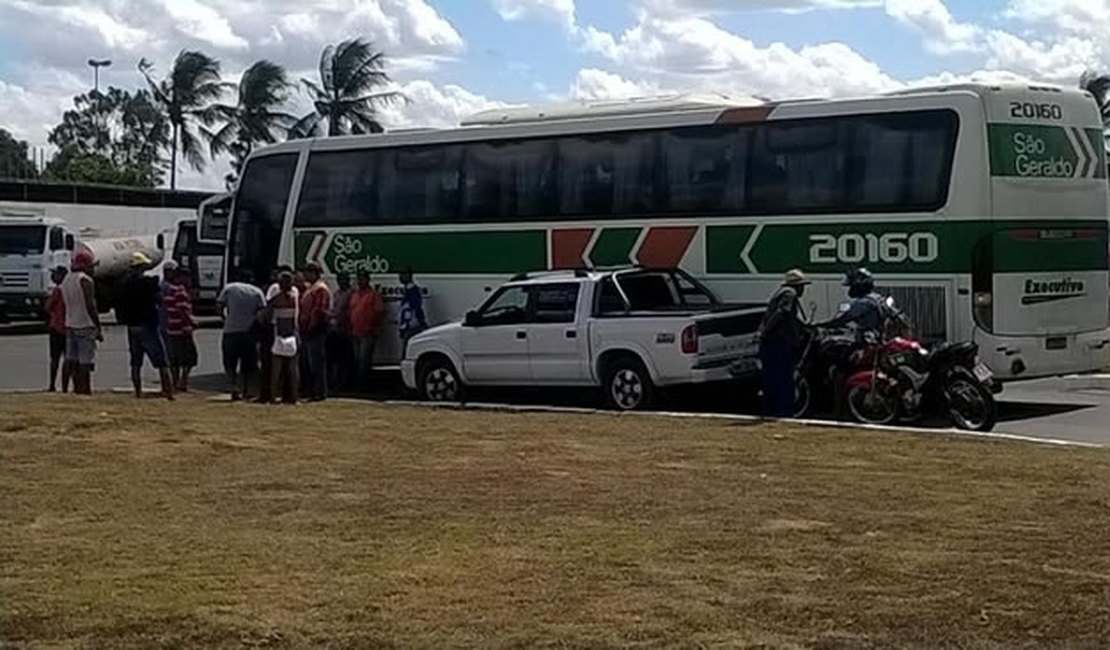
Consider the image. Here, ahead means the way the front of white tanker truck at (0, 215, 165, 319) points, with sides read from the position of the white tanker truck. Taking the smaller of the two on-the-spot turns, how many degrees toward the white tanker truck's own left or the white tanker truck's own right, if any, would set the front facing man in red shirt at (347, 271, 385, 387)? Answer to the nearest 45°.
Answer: approximately 45° to the white tanker truck's own left

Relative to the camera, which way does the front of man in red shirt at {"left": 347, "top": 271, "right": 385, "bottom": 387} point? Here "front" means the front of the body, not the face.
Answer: toward the camera

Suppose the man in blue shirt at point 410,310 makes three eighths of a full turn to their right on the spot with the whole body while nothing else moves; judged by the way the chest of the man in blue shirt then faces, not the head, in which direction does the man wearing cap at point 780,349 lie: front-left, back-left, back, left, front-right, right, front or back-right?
right
